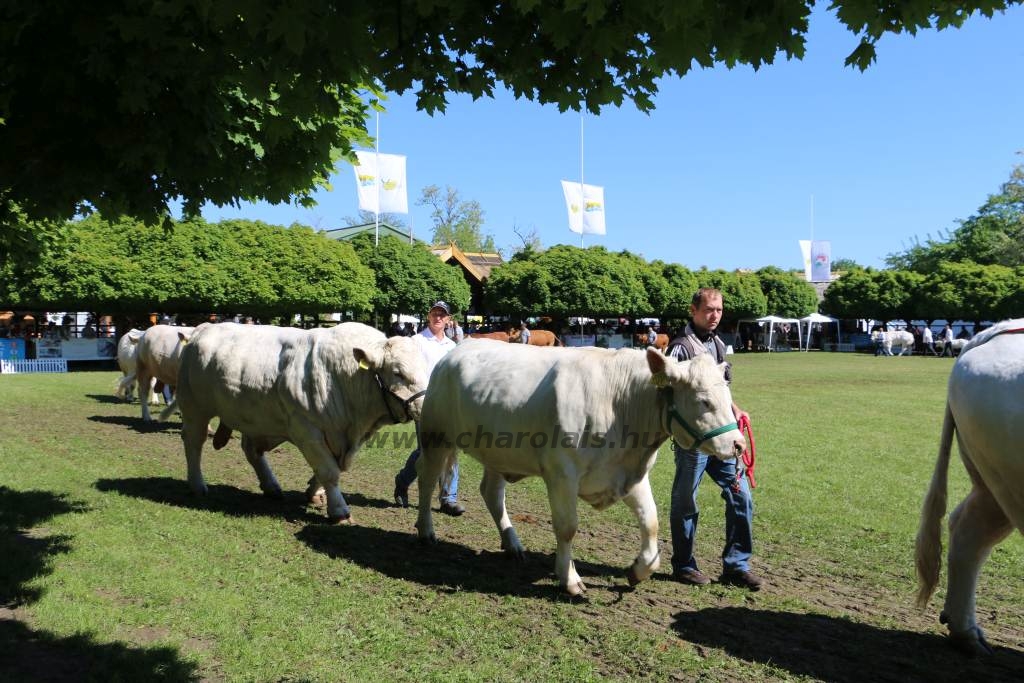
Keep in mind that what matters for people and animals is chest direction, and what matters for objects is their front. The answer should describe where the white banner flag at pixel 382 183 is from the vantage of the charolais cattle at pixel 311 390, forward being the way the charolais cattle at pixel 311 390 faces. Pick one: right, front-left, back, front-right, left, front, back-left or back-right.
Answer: back-left

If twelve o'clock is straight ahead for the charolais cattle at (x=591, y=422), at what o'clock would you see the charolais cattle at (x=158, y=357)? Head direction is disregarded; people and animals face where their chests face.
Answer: the charolais cattle at (x=158, y=357) is roughly at 6 o'clock from the charolais cattle at (x=591, y=422).

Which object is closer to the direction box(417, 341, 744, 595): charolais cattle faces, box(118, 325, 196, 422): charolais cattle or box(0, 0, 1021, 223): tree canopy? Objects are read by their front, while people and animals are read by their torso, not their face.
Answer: the tree canopy

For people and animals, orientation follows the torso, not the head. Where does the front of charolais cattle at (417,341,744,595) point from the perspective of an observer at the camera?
facing the viewer and to the right of the viewer

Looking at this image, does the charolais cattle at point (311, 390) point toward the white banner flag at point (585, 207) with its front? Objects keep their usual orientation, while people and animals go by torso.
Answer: no

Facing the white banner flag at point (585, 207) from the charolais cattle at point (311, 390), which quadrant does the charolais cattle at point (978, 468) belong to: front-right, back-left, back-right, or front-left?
back-right

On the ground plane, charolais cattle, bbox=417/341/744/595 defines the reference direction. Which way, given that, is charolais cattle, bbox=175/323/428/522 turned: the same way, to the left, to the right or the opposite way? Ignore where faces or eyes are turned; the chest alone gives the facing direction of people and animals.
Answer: the same way

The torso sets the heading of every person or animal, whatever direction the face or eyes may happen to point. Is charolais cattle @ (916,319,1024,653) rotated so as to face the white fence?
no

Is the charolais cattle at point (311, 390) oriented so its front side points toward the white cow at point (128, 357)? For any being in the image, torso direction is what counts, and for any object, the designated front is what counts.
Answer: no

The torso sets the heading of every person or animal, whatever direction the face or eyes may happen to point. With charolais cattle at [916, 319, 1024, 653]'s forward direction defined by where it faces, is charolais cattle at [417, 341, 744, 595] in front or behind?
behind

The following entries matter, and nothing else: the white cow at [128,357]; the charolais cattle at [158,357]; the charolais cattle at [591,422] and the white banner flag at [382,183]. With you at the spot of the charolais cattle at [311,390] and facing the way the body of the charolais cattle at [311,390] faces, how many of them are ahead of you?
1

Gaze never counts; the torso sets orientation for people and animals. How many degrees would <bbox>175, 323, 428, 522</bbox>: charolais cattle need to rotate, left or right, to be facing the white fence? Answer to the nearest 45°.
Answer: approximately 135° to its left

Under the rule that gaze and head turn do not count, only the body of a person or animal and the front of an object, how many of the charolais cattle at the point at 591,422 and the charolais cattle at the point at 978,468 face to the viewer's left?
0

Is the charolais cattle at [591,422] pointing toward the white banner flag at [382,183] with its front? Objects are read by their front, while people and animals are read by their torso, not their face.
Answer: no

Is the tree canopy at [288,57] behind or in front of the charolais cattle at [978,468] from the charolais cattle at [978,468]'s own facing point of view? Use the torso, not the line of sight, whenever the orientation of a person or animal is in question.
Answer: behind
